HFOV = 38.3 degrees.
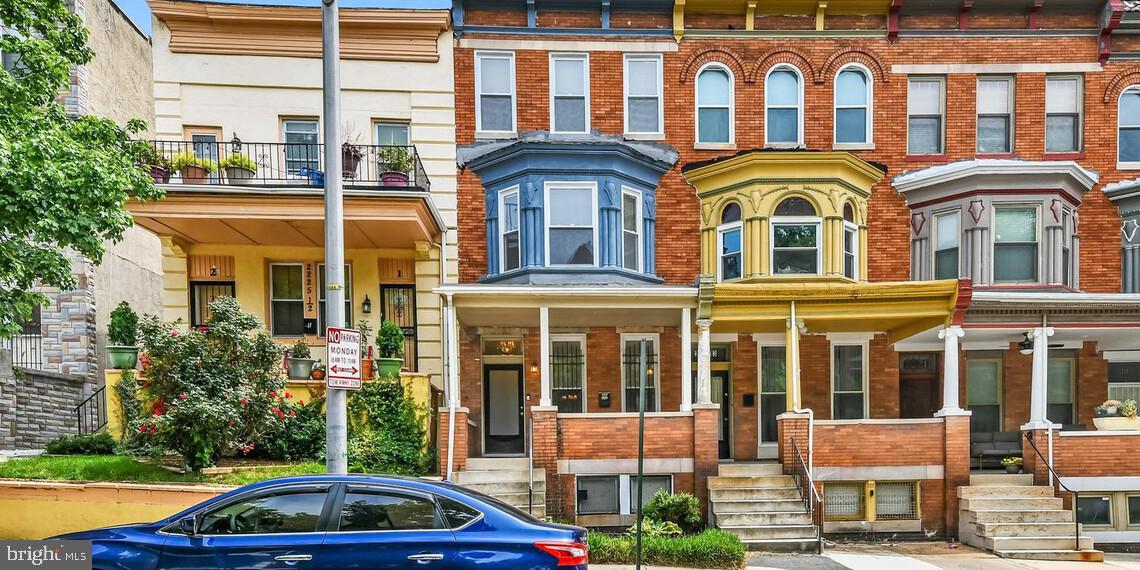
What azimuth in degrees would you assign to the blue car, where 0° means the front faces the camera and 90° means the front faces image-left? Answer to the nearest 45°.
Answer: approximately 90°

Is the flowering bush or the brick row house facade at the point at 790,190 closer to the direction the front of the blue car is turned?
the flowering bush

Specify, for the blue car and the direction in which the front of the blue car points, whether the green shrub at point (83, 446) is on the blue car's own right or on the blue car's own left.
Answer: on the blue car's own right

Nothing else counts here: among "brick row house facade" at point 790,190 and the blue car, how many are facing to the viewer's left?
1

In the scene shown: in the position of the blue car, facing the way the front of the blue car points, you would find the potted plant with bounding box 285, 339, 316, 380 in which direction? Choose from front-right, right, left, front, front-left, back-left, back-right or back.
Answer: right

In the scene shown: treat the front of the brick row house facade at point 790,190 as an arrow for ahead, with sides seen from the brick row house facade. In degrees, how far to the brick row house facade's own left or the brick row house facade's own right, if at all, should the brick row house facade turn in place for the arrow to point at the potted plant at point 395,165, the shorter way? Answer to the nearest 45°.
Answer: approximately 45° to the brick row house facade's own right

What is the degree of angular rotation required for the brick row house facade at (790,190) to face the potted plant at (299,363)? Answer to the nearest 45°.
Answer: approximately 45° to its right

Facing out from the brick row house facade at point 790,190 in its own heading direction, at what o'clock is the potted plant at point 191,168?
The potted plant is roughly at 2 o'clock from the brick row house facade.

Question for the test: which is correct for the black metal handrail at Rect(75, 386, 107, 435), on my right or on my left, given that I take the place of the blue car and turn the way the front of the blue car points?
on my right

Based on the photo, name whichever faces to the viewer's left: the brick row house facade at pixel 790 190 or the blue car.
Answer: the blue car

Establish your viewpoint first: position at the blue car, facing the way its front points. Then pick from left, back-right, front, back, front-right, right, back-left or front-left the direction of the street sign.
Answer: right

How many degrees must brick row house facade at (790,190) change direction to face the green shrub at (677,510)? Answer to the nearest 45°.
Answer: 0° — it already faces it
